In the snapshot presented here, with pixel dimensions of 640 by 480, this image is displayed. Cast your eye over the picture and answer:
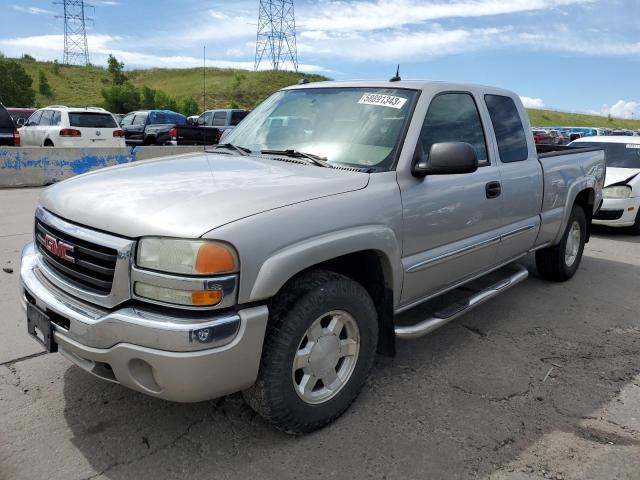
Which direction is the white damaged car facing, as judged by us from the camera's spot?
facing the viewer and to the left of the viewer

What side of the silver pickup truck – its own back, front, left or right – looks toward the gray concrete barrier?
right

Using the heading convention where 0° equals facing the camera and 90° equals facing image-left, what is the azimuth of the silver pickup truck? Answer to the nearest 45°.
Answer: approximately 45°

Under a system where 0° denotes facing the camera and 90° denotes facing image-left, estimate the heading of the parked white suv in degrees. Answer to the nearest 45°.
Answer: approximately 135°

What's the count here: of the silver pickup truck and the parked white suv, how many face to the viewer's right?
0
